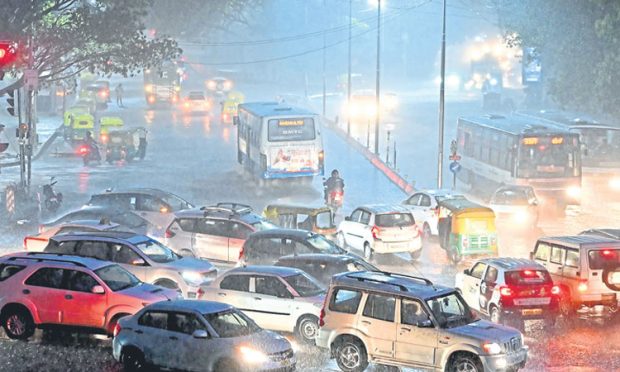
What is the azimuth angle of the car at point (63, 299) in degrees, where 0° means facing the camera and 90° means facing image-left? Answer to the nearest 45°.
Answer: approximately 315°

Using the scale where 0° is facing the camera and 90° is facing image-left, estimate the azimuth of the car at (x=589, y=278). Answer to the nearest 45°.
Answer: approximately 135°

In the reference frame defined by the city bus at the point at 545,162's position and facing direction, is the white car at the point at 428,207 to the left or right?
on its right

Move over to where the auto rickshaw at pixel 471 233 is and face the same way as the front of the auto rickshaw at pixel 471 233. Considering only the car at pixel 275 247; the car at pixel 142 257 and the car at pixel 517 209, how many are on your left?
2

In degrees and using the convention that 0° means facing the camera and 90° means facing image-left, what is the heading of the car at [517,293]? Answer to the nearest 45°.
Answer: approximately 135°

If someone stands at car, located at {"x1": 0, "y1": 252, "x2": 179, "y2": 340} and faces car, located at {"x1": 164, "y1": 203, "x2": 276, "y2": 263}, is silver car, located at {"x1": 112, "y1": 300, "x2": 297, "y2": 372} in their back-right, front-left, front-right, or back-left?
back-right
